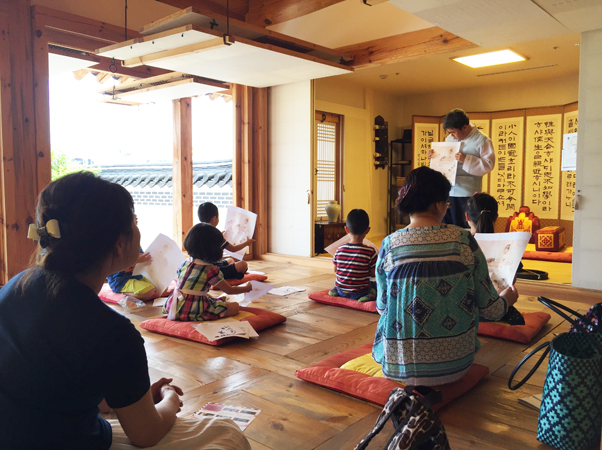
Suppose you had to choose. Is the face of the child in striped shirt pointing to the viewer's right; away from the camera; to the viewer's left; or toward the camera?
away from the camera

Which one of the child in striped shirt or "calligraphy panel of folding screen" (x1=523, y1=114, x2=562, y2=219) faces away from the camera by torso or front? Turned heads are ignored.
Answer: the child in striped shirt

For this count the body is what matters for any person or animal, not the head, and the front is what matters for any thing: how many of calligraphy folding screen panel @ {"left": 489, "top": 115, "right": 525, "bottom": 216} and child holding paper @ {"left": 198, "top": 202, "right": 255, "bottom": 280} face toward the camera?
1

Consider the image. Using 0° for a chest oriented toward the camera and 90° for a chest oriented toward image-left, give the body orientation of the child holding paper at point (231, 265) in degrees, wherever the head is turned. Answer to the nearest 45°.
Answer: approximately 225°

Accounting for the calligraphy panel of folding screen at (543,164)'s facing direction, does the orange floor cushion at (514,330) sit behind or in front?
in front

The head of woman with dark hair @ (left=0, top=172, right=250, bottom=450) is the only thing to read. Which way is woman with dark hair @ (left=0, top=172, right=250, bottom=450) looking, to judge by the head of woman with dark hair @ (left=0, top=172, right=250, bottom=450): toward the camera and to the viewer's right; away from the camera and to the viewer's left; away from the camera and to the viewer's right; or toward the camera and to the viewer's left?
away from the camera and to the viewer's right

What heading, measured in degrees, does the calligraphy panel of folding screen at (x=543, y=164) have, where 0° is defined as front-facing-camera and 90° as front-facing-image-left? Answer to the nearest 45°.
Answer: approximately 0°

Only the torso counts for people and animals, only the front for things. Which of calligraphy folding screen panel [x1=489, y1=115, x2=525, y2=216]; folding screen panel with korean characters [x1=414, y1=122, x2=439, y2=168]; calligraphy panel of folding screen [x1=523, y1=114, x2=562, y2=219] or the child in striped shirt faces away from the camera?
the child in striped shirt

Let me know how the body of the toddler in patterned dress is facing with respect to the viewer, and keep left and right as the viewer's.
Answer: facing away from the viewer and to the right of the viewer

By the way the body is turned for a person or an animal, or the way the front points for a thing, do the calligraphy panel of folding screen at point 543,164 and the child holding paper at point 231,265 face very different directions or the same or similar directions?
very different directions

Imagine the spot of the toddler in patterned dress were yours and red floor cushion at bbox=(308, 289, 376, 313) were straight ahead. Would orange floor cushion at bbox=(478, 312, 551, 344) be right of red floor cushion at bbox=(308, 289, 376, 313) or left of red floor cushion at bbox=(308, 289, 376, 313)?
right

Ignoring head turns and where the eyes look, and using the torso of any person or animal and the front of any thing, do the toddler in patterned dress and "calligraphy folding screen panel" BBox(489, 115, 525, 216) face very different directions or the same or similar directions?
very different directions

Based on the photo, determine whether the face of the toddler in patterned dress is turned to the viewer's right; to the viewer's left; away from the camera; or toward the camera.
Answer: away from the camera

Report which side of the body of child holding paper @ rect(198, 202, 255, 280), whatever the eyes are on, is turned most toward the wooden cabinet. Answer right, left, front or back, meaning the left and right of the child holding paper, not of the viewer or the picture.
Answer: front
